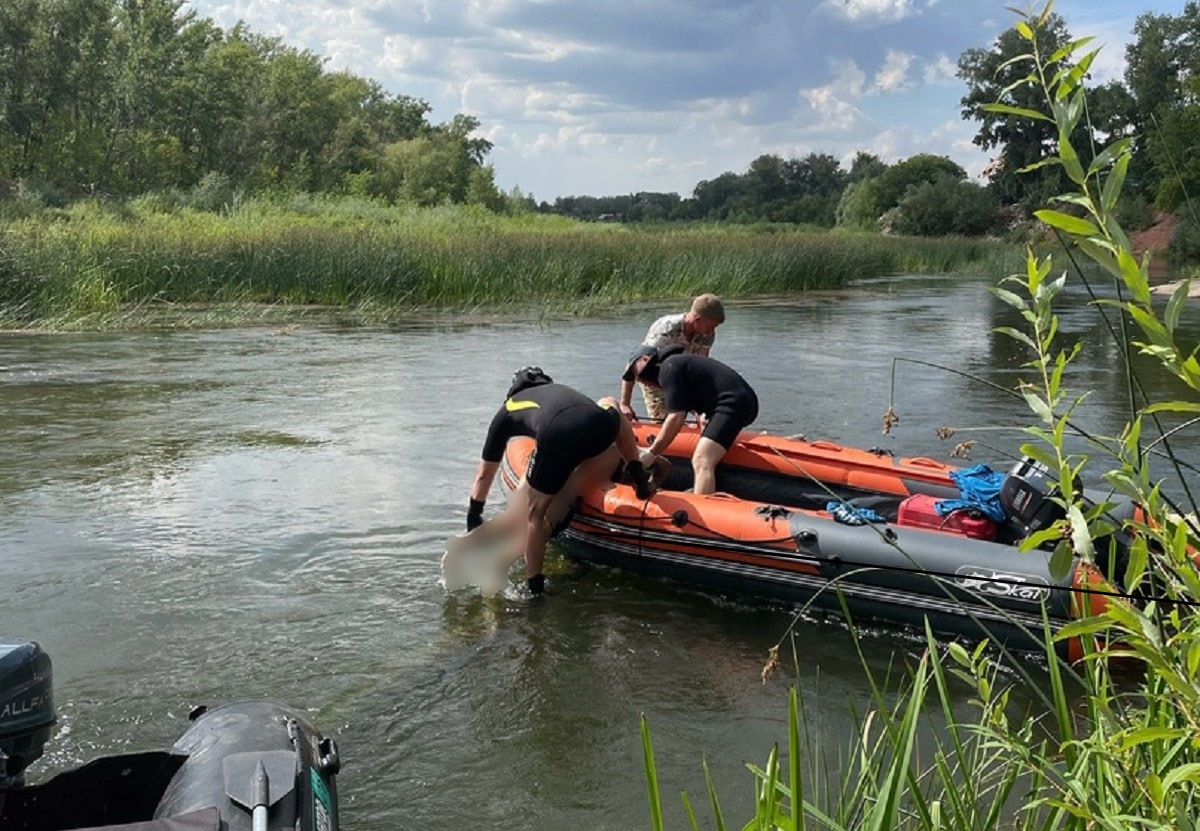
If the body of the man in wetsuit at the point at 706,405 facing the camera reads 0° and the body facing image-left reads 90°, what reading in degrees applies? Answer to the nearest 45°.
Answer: approximately 90°

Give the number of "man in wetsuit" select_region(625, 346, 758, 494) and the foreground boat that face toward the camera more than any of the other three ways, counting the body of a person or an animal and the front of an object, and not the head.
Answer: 1

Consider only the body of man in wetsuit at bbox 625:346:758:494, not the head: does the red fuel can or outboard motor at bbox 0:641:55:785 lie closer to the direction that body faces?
the outboard motor

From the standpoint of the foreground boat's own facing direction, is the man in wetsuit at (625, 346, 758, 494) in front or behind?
behind

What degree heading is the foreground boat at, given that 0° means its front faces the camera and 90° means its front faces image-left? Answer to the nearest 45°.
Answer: approximately 0°

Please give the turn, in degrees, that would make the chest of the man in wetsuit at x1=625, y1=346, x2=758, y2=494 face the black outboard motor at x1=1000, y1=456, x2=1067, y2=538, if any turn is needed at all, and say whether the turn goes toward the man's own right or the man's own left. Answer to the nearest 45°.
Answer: approximately 135° to the man's own left

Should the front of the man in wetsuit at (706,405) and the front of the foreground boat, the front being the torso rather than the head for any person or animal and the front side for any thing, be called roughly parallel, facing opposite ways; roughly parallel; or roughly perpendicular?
roughly perpendicular

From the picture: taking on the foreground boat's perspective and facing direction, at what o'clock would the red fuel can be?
The red fuel can is roughly at 8 o'clock from the foreground boat.

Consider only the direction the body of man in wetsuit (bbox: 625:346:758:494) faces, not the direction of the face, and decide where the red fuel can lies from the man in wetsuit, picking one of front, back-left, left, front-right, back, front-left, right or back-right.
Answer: back-left
